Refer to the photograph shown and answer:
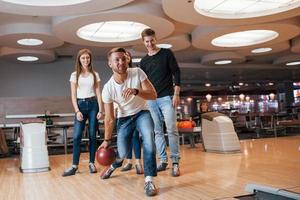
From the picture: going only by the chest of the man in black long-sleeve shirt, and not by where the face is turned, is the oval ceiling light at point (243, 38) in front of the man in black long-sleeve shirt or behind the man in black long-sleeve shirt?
behind

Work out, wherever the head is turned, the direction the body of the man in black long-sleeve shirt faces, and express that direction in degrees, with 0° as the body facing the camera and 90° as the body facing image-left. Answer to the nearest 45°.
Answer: approximately 0°

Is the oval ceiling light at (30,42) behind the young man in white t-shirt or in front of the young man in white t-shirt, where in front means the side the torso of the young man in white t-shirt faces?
behind

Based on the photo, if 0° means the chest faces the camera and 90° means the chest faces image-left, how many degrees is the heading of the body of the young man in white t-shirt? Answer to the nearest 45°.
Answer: approximately 0°

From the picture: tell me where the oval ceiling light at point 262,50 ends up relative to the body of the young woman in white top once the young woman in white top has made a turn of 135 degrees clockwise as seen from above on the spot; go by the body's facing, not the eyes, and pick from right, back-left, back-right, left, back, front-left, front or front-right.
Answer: right

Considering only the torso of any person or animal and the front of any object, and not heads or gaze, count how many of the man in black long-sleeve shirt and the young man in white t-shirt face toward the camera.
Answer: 2

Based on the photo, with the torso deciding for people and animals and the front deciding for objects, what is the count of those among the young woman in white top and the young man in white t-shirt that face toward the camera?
2
